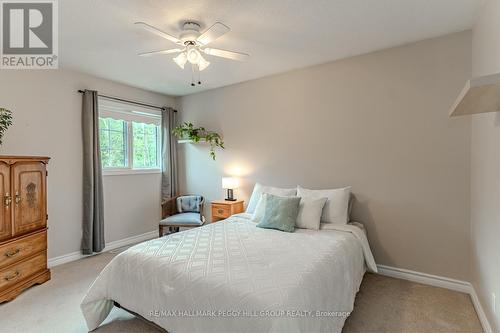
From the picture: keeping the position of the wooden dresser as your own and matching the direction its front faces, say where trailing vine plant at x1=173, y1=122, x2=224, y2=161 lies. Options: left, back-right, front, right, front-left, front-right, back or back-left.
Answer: front-left

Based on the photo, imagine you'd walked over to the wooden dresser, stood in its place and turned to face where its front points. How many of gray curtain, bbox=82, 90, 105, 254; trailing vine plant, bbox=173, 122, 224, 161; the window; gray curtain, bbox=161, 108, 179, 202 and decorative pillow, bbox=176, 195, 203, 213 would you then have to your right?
0

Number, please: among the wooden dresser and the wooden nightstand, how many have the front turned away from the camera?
0

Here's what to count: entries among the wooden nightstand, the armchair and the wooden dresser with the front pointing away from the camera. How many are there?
0

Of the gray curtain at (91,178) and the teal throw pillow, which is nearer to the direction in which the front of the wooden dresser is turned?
the teal throw pillow

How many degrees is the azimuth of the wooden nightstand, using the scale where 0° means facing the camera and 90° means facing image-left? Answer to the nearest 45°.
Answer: approximately 45°

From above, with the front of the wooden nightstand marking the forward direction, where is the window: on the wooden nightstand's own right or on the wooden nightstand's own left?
on the wooden nightstand's own right

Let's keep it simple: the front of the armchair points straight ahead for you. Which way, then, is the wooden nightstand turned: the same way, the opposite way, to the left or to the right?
the same way

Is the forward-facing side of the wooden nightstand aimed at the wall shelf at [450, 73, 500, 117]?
no

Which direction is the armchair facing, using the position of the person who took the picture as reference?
facing the viewer and to the left of the viewer

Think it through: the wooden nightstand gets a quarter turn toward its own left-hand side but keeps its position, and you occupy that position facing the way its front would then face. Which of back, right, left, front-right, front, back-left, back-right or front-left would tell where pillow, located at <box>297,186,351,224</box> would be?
front

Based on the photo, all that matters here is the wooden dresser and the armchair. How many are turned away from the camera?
0

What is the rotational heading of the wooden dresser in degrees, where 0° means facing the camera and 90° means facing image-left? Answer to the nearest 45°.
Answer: approximately 315°

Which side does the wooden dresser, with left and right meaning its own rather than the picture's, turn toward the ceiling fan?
front

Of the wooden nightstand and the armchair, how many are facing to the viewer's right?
0

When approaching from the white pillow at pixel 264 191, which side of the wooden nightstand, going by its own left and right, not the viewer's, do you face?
left

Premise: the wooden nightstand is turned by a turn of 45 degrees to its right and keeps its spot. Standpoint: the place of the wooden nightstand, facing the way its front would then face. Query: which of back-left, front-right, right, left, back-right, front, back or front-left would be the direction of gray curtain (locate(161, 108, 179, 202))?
front-right

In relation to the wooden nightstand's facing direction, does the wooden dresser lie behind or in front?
in front
